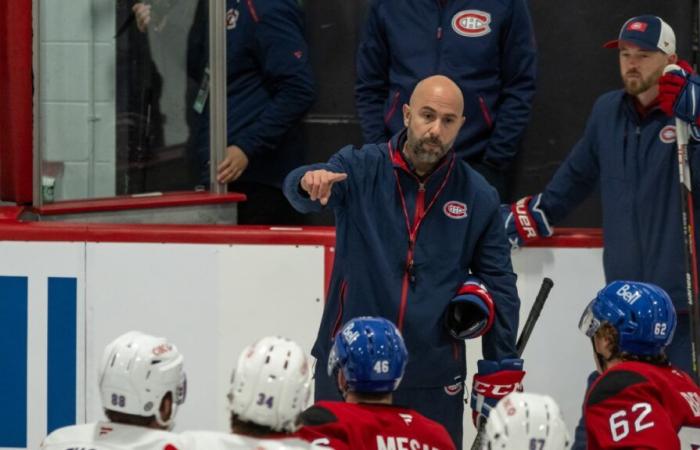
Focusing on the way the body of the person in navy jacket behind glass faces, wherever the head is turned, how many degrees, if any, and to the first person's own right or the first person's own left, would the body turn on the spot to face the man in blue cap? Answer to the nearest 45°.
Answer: approximately 90° to the first person's own left

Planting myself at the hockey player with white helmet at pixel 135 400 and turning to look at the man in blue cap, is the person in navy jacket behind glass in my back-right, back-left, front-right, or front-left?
front-left

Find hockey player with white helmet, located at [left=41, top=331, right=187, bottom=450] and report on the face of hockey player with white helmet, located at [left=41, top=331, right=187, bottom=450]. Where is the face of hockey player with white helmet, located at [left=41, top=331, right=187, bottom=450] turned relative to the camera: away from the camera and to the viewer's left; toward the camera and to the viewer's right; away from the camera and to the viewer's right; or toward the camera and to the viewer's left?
away from the camera and to the viewer's right

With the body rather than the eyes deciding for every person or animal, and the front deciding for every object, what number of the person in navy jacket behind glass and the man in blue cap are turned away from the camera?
0

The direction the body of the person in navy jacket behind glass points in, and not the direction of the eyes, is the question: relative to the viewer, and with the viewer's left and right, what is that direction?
facing the viewer and to the left of the viewer

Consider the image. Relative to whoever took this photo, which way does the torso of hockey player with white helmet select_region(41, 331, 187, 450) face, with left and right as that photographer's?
facing away from the viewer and to the right of the viewer

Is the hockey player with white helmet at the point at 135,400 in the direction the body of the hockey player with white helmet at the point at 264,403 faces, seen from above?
no

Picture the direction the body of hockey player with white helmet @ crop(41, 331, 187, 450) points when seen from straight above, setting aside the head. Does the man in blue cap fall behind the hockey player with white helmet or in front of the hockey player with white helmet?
in front

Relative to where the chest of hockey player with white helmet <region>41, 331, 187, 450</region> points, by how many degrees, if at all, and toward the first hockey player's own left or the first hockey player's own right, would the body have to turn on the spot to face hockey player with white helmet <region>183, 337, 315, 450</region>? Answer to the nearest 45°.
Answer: approximately 90° to the first hockey player's own right

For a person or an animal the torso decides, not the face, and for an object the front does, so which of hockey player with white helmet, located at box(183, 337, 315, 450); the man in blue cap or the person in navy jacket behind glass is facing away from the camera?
the hockey player with white helmet

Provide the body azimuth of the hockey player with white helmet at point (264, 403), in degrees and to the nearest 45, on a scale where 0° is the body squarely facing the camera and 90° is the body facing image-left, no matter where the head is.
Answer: approximately 180°

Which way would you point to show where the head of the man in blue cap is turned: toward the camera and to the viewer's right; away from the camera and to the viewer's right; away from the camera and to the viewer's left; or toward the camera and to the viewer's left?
toward the camera and to the viewer's left
